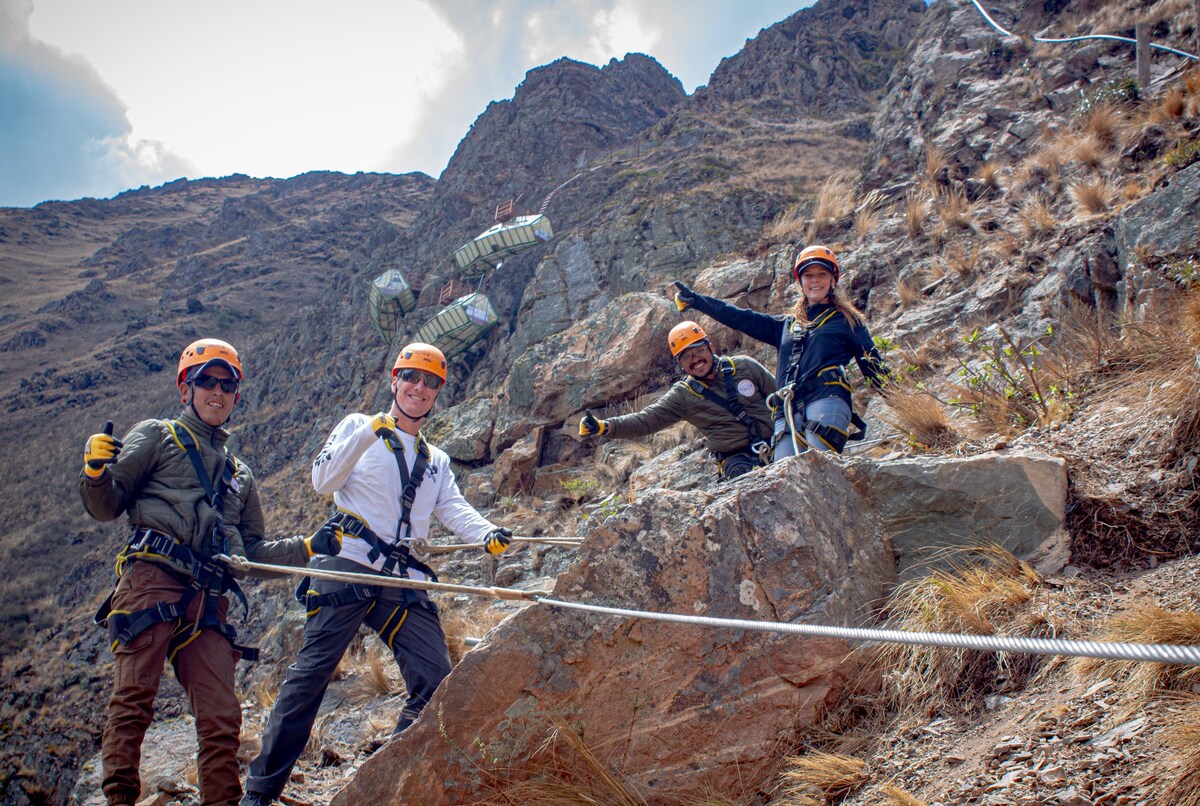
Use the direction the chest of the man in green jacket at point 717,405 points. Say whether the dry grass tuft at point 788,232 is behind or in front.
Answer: behind

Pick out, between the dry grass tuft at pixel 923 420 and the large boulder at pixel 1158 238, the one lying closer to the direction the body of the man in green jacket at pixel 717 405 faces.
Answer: the dry grass tuft

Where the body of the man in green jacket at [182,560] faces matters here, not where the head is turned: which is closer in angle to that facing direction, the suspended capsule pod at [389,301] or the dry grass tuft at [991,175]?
the dry grass tuft

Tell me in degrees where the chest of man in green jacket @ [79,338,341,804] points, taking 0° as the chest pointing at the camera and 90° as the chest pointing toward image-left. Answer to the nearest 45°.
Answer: approximately 315°

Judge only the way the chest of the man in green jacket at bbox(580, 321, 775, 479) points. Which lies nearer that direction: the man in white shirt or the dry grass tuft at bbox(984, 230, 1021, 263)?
the man in white shirt

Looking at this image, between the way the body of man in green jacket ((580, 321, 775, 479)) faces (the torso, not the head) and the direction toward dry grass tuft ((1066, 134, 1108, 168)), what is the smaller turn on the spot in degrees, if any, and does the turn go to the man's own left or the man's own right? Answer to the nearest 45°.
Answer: approximately 135° to the man's own left

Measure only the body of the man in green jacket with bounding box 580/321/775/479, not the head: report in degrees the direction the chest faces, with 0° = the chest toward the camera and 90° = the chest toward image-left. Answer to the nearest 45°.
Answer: approximately 0°

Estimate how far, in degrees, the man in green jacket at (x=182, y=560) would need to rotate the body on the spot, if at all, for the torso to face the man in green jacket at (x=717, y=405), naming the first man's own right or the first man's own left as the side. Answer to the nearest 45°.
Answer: approximately 45° to the first man's own left

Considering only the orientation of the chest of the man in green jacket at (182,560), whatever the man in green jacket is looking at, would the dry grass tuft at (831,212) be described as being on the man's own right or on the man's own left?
on the man's own left
